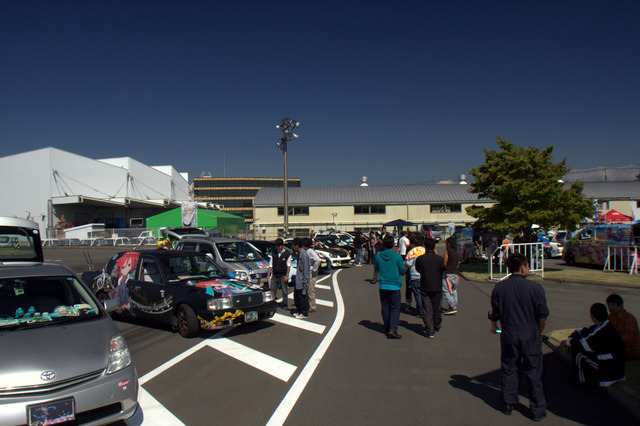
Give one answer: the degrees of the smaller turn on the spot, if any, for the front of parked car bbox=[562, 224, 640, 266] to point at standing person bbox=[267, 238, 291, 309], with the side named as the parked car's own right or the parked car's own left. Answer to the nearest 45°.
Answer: approximately 45° to the parked car's own left

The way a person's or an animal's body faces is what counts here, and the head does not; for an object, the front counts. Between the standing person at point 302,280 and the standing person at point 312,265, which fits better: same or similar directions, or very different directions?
same or similar directions

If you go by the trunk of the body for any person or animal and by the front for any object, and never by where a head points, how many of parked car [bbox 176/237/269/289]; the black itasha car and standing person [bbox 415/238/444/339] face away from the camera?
1

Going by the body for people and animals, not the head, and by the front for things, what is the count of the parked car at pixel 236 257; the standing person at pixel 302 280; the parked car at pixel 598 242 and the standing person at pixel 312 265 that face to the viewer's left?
3

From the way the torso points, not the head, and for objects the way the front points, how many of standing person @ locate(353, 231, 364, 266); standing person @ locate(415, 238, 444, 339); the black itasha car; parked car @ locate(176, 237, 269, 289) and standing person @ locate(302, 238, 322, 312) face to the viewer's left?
1

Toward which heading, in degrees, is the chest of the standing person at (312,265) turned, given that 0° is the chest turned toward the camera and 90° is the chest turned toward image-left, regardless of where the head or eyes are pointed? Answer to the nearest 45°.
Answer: approximately 90°

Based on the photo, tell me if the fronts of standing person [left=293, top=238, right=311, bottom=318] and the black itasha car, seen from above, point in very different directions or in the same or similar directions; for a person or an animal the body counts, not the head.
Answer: very different directions

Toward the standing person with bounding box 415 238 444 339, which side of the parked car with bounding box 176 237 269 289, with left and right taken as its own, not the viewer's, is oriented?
front

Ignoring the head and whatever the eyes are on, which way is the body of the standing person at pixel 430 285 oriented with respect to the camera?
away from the camera

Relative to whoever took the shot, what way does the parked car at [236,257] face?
facing the viewer and to the right of the viewer

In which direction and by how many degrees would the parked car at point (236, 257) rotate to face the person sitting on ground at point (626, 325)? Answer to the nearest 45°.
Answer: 0° — it already faces them

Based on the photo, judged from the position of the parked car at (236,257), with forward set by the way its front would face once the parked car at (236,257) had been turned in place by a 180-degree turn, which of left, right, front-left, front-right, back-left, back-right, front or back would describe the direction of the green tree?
back-right

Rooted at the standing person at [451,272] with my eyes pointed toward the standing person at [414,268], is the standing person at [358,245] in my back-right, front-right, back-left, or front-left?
front-right

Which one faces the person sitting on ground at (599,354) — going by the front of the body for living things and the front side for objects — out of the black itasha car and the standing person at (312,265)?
the black itasha car

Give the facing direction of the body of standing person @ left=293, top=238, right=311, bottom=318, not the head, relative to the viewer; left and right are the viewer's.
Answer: facing to the left of the viewer
